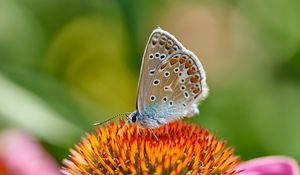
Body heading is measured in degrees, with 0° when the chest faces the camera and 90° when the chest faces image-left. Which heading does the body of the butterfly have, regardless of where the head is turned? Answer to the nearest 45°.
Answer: approximately 90°
